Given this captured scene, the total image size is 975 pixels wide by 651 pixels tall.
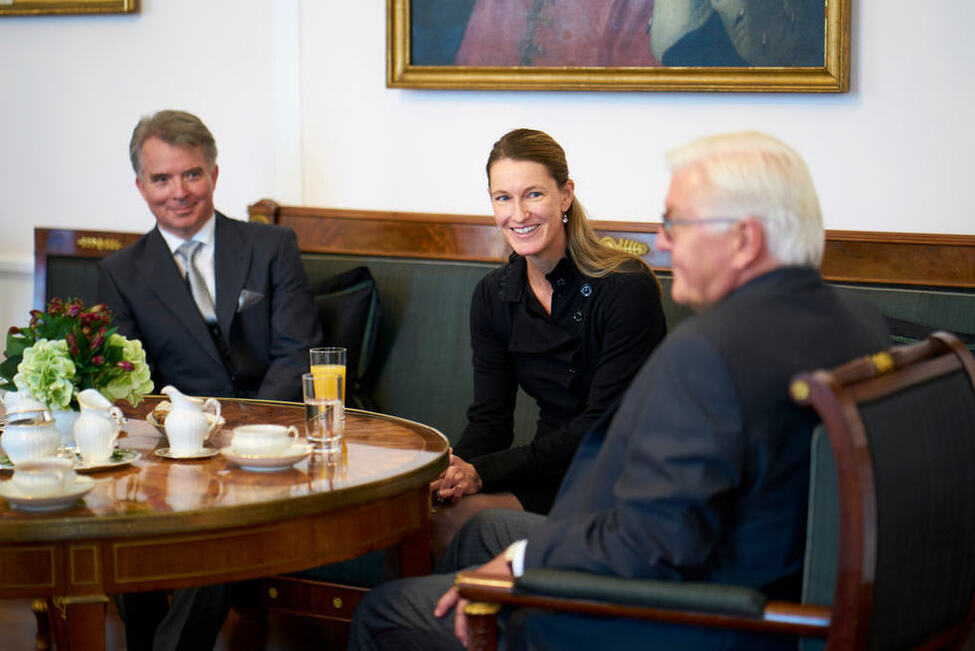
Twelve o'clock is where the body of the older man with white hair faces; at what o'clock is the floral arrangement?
The floral arrangement is roughly at 1 o'clock from the older man with white hair.

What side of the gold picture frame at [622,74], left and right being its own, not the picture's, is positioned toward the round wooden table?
front

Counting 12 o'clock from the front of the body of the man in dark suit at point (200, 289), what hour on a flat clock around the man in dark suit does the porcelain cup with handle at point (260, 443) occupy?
The porcelain cup with handle is roughly at 12 o'clock from the man in dark suit.

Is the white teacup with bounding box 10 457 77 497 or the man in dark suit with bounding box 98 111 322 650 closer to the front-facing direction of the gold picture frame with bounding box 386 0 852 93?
the white teacup

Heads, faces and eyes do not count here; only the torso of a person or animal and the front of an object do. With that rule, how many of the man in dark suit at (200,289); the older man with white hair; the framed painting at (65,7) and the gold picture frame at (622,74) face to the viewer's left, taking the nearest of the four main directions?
1

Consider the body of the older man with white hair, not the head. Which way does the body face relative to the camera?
to the viewer's left

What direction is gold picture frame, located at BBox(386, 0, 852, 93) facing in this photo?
toward the camera

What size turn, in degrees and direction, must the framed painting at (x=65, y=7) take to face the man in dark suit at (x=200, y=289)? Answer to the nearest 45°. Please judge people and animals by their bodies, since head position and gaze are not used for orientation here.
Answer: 0° — it already faces them

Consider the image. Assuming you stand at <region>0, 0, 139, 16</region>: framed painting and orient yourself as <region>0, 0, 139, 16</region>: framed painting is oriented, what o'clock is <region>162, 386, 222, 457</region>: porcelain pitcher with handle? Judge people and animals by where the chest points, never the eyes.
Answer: The porcelain pitcher with handle is roughly at 12 o'clock from the framed painting.

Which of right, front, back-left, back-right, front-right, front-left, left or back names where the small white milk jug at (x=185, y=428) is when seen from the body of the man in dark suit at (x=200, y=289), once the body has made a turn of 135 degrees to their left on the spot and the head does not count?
back-right

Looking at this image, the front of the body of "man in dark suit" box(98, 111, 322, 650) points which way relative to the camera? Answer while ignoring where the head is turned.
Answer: toward the camera

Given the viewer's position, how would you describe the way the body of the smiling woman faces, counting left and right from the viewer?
facing the viewer and to the left of the viewer

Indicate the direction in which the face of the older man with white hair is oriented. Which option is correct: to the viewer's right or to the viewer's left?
to the viewer's left
